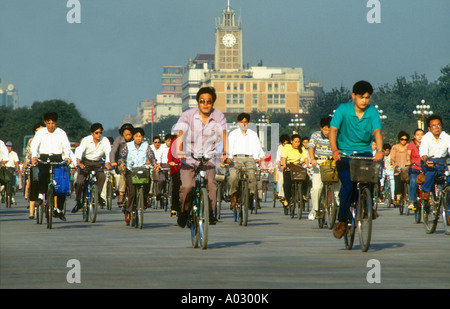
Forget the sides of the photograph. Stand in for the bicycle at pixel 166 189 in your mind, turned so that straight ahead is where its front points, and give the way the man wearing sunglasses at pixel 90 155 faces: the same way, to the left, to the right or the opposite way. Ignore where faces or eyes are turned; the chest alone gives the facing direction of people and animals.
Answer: the same way

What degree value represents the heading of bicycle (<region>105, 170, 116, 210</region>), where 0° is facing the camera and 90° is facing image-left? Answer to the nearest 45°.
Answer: approximately 0°

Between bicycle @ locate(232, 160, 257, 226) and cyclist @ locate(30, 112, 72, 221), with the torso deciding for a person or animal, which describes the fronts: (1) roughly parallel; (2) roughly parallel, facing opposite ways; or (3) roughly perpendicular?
roughly parallel

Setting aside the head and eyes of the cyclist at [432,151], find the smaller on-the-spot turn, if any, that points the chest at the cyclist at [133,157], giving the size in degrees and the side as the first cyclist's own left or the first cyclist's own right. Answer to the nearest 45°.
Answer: approximately 135° to the first cyclist's own right

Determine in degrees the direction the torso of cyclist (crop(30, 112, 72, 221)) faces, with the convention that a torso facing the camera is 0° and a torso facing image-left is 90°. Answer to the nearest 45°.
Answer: approximately 0°

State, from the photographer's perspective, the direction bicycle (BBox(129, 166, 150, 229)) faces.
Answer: facing the viewer

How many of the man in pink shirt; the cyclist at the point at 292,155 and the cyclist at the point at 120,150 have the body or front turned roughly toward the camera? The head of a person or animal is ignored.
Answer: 3

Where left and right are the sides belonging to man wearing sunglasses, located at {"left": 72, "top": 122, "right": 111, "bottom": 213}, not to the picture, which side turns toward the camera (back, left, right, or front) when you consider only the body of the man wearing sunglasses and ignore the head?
front

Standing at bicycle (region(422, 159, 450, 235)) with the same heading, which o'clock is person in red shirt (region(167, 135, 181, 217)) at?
The person in red shirt is roughly at 3 o'clock from the bicycle.

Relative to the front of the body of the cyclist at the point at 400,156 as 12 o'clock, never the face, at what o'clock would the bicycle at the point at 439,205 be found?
The bicycle is roughly at 12 o'clock from the cyclist.

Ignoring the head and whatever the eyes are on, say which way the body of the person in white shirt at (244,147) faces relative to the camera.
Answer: toward the camera

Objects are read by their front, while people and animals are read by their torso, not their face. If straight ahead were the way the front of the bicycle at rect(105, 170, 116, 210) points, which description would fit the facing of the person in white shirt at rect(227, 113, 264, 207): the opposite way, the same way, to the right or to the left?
the same way
